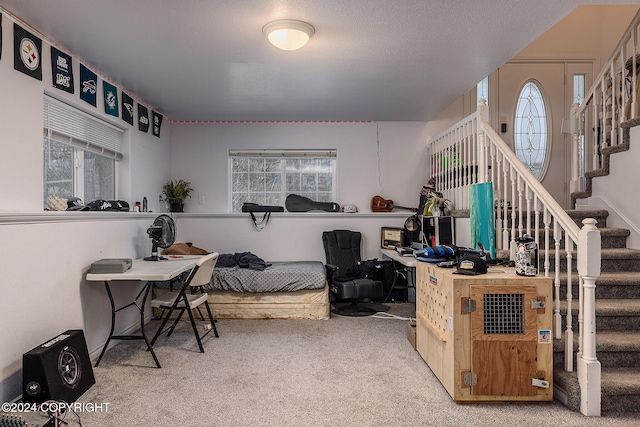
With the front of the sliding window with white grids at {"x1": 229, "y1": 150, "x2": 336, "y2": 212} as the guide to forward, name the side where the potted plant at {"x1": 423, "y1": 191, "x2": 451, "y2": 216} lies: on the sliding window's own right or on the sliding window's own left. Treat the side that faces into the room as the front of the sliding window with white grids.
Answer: on the sliding window's own left

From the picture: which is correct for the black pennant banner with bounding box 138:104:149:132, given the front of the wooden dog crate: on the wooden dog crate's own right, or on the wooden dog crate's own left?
on the wooden dog crate's own right

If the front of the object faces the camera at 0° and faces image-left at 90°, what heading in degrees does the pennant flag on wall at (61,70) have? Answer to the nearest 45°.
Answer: approximately 315°

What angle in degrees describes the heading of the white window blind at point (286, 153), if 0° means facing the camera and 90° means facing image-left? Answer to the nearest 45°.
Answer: approximately 0°

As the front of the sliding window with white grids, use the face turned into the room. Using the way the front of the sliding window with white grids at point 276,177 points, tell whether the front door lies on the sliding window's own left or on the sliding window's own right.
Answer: on the sliding window's own left

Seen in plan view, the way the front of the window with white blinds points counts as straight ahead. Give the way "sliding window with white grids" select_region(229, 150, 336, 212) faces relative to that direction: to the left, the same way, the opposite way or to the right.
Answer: to the right

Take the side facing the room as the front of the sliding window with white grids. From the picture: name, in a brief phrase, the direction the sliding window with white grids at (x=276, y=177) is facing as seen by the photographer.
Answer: facing the viewer

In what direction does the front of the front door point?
toward the camera

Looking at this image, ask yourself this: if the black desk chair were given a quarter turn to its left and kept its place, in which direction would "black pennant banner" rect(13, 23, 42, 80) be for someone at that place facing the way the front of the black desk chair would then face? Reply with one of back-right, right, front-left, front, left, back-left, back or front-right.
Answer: back

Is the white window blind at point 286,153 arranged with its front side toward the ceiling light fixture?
yes

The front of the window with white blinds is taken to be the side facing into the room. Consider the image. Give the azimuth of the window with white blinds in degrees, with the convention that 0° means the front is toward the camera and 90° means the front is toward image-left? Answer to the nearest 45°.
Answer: approximately 315°

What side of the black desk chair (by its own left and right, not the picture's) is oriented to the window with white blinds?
right

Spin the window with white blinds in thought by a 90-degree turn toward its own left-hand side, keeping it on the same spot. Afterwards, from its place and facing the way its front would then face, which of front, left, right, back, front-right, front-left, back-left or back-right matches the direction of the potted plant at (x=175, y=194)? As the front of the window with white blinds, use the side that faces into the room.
front

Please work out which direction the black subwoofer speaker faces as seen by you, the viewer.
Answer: facing the viewer and to the right of the viewer

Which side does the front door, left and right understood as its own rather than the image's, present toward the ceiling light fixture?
front
